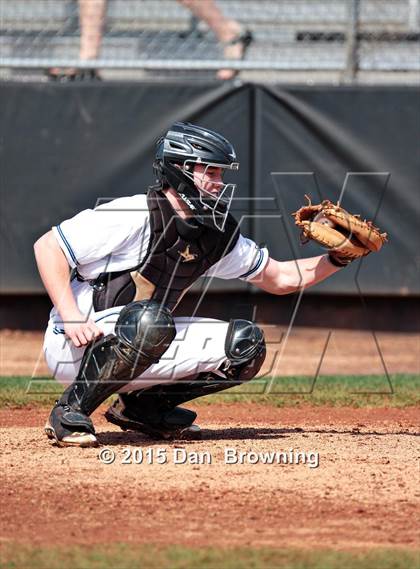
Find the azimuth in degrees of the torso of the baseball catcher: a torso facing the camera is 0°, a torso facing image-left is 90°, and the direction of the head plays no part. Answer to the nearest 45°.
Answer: approximately 315°
